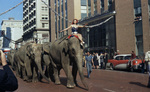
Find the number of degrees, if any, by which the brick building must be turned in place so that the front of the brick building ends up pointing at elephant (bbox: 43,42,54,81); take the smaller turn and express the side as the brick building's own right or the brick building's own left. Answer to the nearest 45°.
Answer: approximately 45° to the brick building's own left
